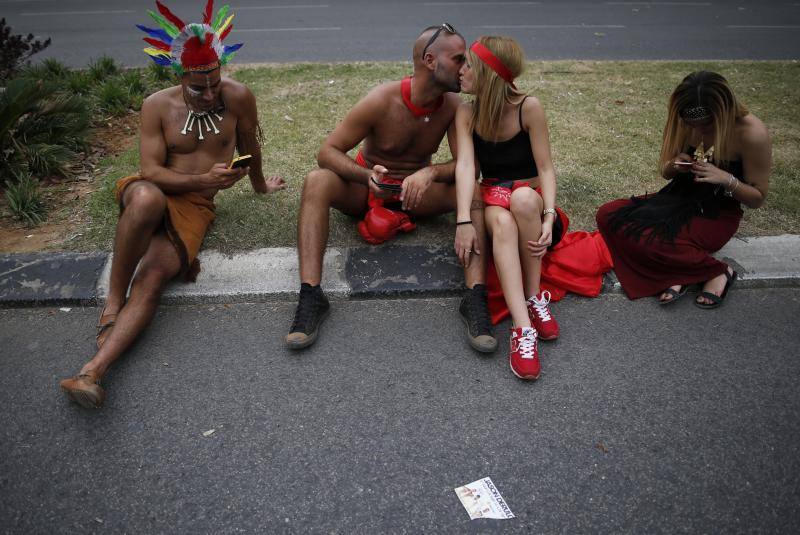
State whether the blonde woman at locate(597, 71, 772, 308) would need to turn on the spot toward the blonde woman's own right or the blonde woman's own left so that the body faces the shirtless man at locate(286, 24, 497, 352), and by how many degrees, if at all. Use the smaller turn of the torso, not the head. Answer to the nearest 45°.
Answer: approximately 45° to the blonde woman's own right

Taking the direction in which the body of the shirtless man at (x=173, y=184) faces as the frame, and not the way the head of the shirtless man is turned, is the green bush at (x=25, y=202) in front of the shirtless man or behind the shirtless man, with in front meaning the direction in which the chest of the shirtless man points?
behind

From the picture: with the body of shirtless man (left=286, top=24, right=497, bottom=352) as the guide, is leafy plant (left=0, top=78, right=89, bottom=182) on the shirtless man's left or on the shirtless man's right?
on the shirtless man's right

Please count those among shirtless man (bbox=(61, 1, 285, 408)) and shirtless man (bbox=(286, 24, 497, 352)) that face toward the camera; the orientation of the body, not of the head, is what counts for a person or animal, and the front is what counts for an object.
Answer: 2

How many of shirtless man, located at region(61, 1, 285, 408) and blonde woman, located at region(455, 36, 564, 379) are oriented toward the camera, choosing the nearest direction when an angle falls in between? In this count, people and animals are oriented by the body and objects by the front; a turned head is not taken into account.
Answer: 2

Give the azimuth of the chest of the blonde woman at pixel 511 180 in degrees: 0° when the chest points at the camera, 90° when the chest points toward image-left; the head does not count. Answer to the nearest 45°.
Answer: approximately 0°

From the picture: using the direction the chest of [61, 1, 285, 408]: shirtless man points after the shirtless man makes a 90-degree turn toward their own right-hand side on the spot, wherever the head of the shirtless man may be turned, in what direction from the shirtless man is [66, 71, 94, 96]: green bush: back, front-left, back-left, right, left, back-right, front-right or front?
right

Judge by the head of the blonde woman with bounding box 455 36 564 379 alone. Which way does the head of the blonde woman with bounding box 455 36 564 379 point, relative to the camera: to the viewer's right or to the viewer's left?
to the viewer's left

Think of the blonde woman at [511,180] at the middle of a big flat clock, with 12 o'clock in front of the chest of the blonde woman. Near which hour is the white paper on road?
The white paper on road is roughly at 12 o'clock from the blonde woman.
